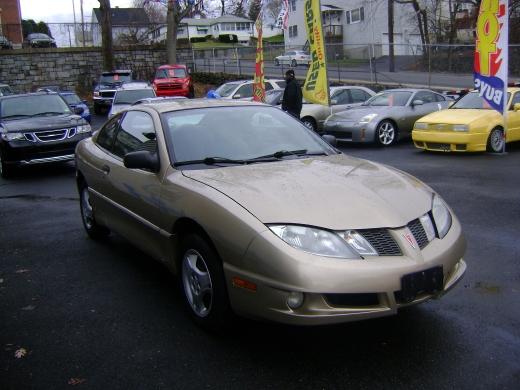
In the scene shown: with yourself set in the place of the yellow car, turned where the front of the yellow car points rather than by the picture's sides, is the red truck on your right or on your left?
on your right

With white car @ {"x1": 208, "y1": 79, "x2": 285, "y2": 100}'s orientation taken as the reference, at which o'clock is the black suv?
The black suv is roughly at 11 o'clock from the white car.

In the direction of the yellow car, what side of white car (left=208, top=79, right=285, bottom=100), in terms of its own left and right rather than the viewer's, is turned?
left

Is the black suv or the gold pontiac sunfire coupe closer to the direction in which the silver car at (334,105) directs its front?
the black suv

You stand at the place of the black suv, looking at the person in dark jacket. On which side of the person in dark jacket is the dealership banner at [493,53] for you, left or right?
right

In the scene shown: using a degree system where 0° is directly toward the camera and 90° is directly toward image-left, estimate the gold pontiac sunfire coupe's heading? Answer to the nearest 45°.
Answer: approximately 315°

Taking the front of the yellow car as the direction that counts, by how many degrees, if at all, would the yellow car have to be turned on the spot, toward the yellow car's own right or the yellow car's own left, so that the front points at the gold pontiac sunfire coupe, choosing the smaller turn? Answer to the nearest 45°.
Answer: approximately 45° to the yellow car's own left

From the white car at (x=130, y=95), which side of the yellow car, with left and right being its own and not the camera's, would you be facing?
right

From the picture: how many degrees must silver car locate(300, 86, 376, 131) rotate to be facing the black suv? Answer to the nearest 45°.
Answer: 0° — it already faces it

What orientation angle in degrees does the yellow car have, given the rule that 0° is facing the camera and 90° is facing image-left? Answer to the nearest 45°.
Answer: approximately 45°

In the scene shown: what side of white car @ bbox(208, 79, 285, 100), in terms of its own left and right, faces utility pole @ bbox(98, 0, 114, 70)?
right

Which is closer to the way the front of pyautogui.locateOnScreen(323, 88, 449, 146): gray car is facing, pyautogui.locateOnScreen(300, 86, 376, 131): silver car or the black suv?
the black suv
